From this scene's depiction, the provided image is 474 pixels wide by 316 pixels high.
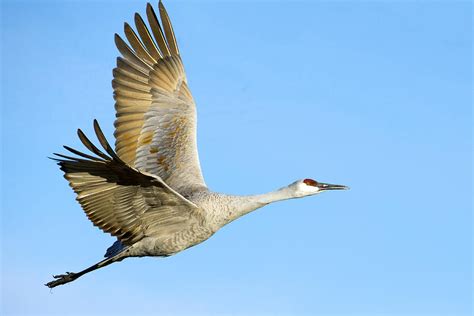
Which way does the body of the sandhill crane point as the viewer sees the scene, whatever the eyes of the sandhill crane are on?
to the viewer's right
